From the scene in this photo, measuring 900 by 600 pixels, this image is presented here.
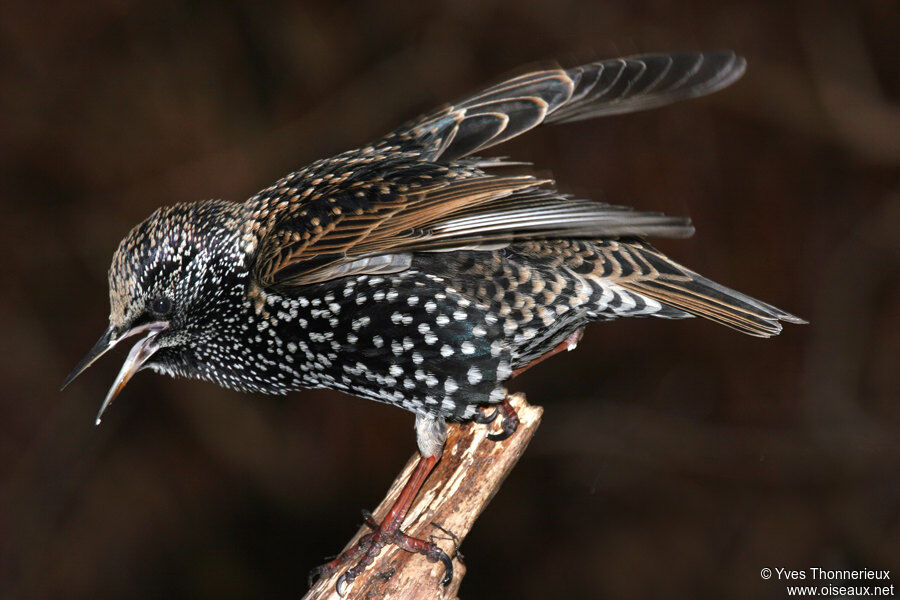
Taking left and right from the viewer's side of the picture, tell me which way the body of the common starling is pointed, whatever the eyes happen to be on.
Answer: facing to the left of the viewer
